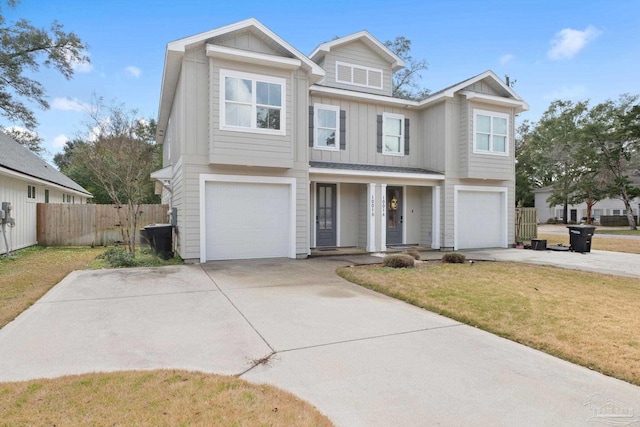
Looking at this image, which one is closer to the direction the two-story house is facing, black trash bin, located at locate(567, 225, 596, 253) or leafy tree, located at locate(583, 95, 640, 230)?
the black trash bin

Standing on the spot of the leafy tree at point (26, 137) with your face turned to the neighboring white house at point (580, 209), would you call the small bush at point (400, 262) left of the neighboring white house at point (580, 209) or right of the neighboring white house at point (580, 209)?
right

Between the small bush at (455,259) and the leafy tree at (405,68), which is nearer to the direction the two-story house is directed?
the small bush

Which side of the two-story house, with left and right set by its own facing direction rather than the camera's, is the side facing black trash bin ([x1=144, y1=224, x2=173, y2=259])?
right

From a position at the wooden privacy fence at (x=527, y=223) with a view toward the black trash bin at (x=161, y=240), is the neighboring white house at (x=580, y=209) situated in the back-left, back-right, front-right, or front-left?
back-right

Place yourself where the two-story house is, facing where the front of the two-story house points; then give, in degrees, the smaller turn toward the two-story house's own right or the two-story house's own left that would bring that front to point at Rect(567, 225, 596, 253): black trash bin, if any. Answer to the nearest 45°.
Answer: approximately 45° to the two-story house's own left

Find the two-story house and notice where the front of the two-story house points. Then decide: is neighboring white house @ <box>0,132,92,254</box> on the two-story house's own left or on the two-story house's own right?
on the two-story house's own right

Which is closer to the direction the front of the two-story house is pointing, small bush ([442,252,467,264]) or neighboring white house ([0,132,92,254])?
the small bush

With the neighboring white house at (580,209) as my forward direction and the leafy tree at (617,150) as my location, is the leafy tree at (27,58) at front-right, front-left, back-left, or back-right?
back-left

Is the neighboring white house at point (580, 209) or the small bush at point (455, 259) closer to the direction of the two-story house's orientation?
the small bush

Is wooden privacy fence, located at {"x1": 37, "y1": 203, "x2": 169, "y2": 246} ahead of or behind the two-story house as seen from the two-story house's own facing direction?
behind

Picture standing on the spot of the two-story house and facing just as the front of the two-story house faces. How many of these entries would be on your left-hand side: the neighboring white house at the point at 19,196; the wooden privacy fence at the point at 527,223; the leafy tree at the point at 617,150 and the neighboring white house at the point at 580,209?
3

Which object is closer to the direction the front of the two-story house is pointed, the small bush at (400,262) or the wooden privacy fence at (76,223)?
the small bush

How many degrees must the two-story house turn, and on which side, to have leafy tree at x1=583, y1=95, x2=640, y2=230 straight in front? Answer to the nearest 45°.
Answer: approximately 90° to its left
